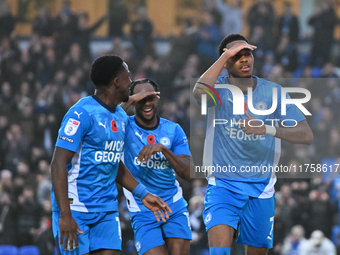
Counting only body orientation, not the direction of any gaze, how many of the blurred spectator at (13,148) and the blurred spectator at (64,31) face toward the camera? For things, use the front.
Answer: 2

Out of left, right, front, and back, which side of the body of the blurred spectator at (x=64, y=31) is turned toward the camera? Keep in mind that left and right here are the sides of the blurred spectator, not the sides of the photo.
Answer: front

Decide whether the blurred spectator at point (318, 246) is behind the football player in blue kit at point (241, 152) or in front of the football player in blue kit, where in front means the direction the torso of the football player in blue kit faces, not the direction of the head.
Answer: behind

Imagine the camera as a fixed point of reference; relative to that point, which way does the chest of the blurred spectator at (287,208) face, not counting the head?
toward the camera

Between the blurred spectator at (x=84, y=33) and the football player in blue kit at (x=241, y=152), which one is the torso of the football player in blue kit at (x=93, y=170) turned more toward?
the football player in blue kit

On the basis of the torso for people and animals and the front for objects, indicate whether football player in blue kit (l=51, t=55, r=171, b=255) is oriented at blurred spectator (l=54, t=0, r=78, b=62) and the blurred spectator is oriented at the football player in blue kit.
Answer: no

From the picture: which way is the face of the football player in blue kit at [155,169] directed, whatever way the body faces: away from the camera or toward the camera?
toward the camera

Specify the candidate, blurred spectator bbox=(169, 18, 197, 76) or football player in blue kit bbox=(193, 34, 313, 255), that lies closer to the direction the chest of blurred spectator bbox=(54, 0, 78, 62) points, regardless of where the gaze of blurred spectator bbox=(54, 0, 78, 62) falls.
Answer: the football player in blue kit

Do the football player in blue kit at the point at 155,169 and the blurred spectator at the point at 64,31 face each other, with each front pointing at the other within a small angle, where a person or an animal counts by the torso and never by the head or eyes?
no

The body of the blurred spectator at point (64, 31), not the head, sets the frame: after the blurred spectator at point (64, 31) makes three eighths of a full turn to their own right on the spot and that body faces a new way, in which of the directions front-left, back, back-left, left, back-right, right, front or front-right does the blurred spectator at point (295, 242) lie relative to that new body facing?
back

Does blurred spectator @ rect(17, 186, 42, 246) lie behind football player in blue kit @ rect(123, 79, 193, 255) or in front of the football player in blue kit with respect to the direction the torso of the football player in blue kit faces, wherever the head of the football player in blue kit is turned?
behind

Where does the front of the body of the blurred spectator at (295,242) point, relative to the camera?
toward the camera

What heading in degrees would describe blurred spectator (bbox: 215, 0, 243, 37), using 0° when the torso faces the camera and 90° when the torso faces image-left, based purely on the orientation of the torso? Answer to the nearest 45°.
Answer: approximately 0°

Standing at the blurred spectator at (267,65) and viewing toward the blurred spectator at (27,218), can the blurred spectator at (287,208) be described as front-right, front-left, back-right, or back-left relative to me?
front-left
